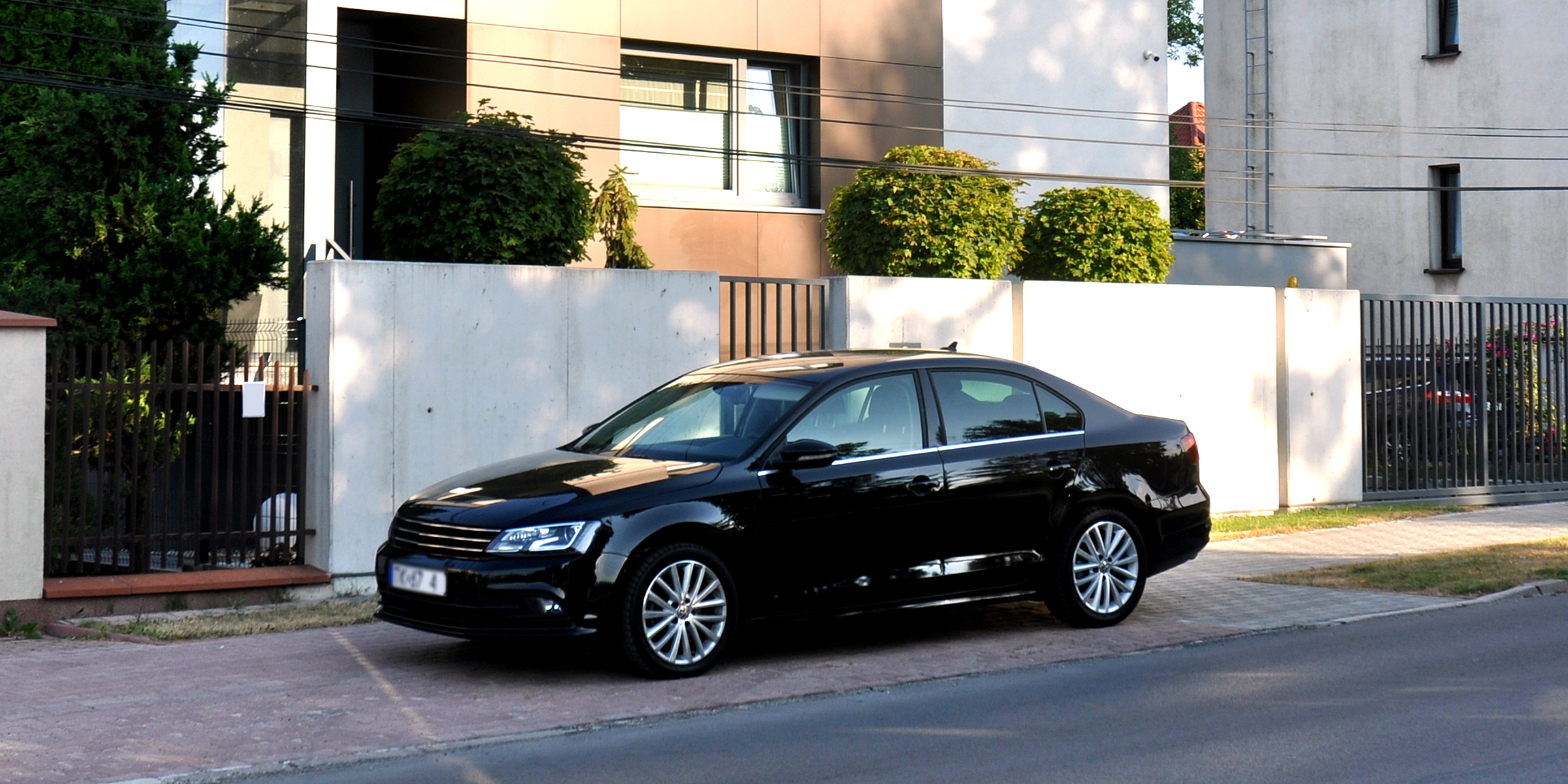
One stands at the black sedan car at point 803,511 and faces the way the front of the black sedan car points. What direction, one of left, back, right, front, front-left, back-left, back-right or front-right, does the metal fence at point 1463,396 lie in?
back

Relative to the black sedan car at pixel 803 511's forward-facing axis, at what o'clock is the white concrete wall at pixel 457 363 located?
The white concrete wall is roughly at 3 o'clock from the black sedan car.

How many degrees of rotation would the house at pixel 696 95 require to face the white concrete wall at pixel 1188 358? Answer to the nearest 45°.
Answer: approximately 45° to its left

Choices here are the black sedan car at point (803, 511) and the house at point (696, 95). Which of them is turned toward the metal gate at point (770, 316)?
the house

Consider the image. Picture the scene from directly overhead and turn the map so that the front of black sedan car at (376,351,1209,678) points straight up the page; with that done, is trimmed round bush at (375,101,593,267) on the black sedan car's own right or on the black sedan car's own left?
on the black sedan car's own right

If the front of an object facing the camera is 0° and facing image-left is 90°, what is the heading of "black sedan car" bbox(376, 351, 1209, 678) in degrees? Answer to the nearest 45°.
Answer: approximately 45°

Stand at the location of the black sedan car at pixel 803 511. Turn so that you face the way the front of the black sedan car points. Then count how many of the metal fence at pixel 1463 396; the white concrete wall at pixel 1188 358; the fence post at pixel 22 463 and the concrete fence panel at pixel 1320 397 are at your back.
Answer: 3

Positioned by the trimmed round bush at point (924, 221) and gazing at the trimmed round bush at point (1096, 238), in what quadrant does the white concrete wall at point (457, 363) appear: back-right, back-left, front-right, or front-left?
back-right

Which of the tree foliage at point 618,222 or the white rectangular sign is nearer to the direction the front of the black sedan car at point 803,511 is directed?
the white rectangular sign

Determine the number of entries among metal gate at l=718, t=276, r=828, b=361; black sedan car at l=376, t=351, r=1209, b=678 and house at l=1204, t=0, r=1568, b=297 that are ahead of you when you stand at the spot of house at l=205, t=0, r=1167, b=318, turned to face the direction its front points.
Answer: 2

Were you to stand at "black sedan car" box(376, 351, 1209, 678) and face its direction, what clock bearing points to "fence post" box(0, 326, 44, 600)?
The fence post is roughly at 2 o'clock from the black sedan car.

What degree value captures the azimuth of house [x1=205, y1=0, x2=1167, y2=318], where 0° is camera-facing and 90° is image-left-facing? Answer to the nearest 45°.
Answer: approximately 0°

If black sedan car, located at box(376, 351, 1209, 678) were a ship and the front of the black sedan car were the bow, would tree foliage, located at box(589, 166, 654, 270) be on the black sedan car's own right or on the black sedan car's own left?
on the black sedan car's own right
